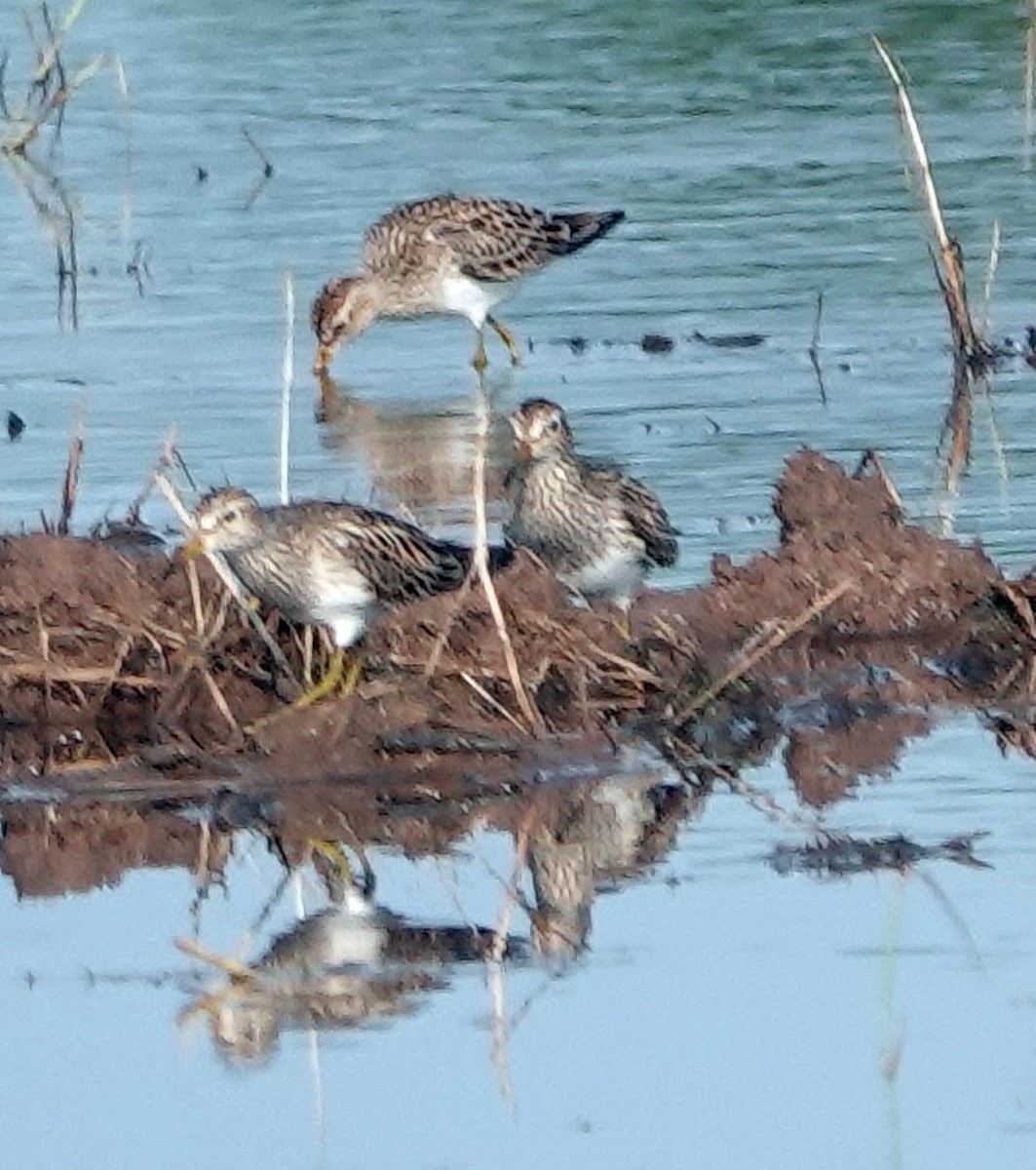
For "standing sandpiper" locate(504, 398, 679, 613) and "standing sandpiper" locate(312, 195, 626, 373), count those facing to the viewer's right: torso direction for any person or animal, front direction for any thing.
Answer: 0

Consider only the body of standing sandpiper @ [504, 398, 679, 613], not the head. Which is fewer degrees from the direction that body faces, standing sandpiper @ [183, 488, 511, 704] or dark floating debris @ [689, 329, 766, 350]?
the standing sandpiper

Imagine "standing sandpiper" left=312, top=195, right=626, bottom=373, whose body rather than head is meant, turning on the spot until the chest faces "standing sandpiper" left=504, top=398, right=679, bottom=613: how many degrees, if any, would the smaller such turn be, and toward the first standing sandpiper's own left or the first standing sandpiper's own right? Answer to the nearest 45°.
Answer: approximately 90° to the first standing sandpiper's own left

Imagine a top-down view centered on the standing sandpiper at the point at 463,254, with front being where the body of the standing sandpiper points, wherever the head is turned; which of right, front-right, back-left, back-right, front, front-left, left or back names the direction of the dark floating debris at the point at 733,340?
back-left

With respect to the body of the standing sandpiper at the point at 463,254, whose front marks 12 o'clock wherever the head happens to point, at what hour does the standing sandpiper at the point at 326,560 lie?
the standing sandpiper at the point at 326,560 is roughly at 9 o'clock from the standing sandpiper at the point at 463,254.

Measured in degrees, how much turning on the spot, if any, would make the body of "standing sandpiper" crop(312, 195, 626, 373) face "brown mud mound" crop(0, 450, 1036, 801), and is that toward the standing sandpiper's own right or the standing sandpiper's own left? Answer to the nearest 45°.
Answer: approximately 90° to the standing sandpiper's own left

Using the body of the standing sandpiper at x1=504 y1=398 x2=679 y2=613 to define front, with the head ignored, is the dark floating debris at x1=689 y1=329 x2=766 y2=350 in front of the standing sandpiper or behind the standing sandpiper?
behind

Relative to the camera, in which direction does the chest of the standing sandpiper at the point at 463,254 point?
to the viewer's left

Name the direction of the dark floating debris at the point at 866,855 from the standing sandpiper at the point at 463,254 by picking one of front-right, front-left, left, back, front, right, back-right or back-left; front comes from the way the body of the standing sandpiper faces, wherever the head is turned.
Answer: left

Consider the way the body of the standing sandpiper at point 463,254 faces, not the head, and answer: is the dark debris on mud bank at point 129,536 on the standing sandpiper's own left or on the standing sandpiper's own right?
on the standing sandpiper's own left

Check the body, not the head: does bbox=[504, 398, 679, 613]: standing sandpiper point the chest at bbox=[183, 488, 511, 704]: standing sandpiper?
yes
